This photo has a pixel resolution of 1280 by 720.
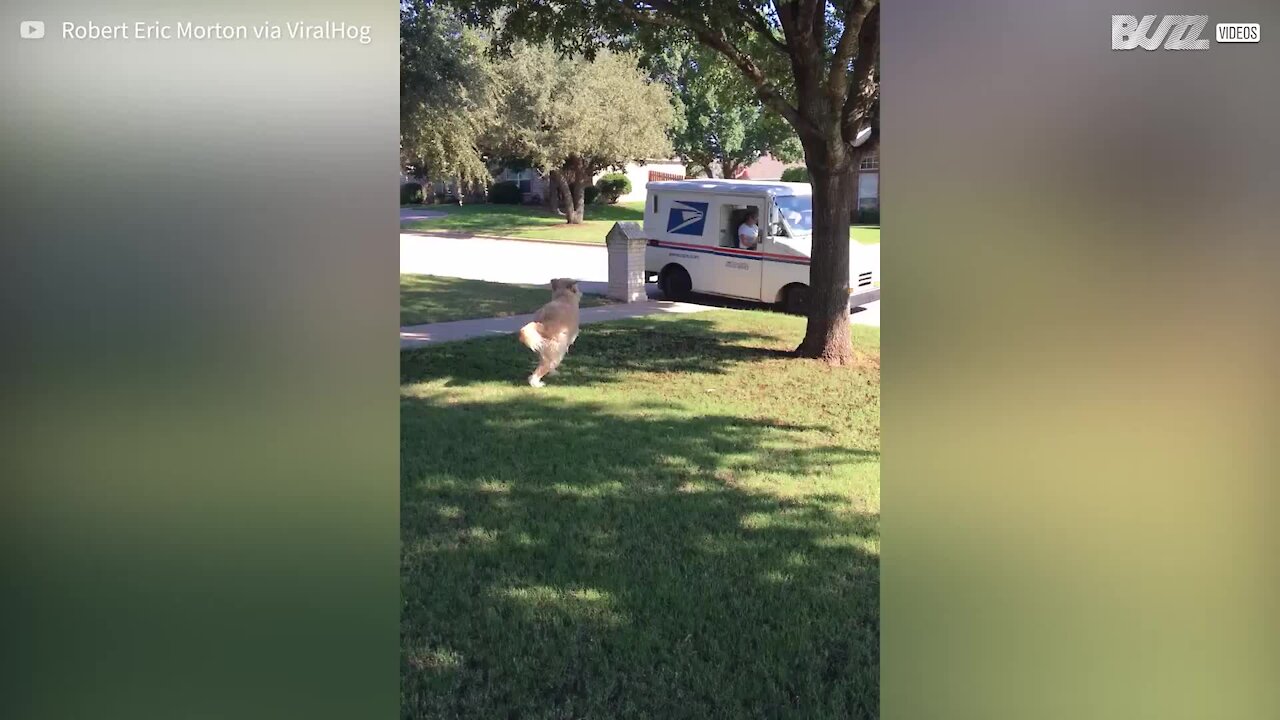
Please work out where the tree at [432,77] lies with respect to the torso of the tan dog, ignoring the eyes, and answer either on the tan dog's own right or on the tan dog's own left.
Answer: on the tan dog's own left

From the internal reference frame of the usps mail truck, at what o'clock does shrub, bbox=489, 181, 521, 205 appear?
The shrub is roughly at 7 o'clock from the usps mail truck.

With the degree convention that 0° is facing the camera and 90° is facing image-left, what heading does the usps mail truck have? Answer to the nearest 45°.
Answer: approximately 315°

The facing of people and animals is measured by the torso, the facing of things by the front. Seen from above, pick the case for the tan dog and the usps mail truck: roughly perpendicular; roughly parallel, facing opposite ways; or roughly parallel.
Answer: roughly perpendicular

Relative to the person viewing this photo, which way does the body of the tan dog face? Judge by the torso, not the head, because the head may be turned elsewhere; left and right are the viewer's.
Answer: facing away from the viewer and to the right of the viewer

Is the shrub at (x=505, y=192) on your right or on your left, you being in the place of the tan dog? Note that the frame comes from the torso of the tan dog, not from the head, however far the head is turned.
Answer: on your left

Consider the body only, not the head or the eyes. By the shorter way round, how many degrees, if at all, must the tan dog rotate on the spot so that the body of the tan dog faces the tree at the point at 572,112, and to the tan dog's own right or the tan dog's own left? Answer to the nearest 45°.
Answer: approximately 45° to the tan dog's own left

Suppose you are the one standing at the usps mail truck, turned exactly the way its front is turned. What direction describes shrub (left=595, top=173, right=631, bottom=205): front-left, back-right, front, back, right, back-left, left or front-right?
back-left

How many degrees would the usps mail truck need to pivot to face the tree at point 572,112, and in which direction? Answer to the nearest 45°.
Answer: approximately 135° to its left
